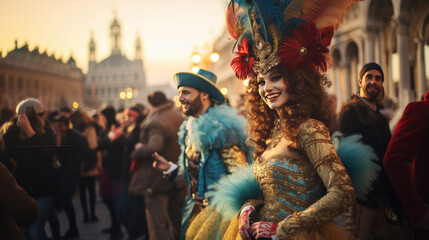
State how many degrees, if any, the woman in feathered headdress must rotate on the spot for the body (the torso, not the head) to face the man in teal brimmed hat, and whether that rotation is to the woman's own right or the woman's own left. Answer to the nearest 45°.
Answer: approximately 90° to the woman's own right

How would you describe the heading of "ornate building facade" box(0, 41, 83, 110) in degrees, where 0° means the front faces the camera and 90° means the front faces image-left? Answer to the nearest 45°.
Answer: approximately 315°

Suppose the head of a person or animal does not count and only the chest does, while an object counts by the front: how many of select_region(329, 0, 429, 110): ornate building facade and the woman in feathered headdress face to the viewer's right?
0

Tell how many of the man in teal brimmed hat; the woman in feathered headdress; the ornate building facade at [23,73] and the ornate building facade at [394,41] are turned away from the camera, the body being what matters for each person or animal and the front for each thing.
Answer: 0

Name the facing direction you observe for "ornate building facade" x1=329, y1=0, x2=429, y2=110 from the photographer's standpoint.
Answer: facing the viewer and to the left of the viewer

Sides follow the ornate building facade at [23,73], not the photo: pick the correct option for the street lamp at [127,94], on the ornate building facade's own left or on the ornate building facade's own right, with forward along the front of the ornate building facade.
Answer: on the ornate building facade's own left

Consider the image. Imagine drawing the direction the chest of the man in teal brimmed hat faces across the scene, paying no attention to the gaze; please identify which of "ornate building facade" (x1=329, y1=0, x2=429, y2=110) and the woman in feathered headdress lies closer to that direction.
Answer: the woman in feathered headdress

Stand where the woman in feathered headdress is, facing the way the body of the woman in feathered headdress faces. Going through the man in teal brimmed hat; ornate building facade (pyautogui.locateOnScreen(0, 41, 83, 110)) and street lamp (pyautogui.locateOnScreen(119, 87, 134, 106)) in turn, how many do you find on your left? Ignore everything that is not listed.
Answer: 0

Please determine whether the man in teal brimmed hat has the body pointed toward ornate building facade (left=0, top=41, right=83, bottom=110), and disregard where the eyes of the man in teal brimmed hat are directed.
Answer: no

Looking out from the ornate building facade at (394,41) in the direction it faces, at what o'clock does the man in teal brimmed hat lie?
The man in teal brimmed hat is roughly at 11 o'clock from the ornate building facade.

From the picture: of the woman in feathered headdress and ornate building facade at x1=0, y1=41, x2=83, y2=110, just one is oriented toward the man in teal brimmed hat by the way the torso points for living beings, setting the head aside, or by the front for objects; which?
the ornate building facade

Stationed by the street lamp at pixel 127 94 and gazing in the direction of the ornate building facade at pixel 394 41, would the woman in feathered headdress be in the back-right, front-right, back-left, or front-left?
front-right
